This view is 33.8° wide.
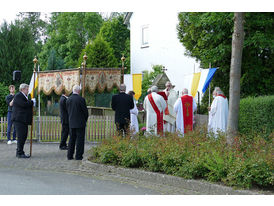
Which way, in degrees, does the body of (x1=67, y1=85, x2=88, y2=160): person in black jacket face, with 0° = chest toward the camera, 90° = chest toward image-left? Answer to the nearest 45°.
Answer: approximately 180°

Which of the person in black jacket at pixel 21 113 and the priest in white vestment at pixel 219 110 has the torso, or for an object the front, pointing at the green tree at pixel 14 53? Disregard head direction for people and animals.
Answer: the priest in white vestment

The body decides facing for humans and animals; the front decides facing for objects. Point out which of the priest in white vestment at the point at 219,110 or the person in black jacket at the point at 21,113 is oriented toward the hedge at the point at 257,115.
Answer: the person in black jacket

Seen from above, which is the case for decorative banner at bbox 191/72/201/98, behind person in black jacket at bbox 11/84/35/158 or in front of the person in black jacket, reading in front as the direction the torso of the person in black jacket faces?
in front

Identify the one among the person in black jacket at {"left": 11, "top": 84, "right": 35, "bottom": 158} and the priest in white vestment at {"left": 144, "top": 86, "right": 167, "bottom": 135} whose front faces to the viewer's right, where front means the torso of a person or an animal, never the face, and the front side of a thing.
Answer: the person in black jacket

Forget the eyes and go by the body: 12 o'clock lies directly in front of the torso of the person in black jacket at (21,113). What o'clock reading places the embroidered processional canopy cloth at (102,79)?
The embroidered processional canopy cloth is roughly at 10 o'clock from the person in black jacket.

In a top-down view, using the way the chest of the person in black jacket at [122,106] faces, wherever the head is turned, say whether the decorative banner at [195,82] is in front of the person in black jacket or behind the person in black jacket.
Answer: in front

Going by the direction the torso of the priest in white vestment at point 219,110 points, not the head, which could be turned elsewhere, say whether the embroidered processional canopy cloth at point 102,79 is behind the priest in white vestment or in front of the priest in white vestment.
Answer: in front

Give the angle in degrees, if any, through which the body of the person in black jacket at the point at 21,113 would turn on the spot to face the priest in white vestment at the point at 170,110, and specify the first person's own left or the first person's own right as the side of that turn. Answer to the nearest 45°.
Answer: approximately 45° to the first person's own left

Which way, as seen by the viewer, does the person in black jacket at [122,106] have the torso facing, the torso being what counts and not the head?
away from the camera

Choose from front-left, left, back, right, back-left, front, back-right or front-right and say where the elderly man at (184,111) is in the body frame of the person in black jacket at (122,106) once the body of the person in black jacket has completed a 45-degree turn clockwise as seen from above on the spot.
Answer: front

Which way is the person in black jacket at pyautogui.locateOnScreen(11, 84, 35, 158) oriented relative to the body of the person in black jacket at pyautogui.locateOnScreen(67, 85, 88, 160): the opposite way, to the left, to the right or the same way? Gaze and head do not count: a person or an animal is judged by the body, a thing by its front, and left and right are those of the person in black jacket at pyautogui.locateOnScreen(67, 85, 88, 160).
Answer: to the right
